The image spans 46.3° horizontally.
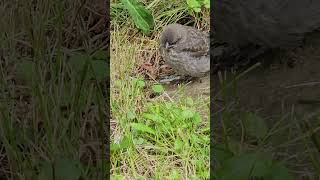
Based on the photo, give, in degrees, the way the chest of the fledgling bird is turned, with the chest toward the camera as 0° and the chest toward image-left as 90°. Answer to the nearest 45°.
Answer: approximately 45°
